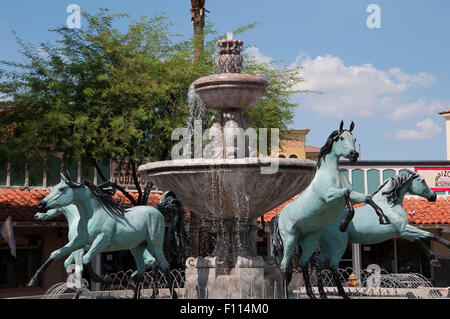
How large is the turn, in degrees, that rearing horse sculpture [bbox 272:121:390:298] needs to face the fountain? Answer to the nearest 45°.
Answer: approximately 135° to its right

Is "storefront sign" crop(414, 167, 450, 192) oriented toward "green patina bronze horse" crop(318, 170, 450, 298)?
yes

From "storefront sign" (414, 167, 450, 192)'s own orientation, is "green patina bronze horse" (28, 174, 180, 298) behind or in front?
in front

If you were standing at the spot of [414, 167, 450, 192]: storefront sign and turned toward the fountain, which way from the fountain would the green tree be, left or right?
right

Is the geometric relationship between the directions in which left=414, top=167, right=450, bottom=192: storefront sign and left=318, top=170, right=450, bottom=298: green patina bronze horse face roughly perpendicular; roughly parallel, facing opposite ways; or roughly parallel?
roughly perpendicular

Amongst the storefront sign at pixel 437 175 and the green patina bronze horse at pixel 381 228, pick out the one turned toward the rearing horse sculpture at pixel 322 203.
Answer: the storefront sign

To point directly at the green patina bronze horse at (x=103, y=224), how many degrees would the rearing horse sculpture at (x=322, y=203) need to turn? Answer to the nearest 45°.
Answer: approximately 135° to its right

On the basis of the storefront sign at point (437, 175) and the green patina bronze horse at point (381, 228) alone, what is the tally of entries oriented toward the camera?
1

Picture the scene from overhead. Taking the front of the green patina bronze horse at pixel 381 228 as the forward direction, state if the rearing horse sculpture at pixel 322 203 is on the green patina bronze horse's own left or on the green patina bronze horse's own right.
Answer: on the green patina bronze horse's own right

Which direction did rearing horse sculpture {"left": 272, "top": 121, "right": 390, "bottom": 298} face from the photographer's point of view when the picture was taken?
facing the viewer and to the right of the viewer

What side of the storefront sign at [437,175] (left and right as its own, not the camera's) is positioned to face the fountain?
front

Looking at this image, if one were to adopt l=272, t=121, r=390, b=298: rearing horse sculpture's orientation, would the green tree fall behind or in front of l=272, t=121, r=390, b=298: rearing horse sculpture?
behind

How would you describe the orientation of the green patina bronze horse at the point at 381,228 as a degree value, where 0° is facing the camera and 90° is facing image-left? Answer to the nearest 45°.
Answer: approximately 270°

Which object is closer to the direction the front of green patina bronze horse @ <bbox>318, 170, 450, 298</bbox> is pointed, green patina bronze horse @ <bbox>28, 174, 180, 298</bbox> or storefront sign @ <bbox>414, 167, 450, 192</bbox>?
the storefront sign
